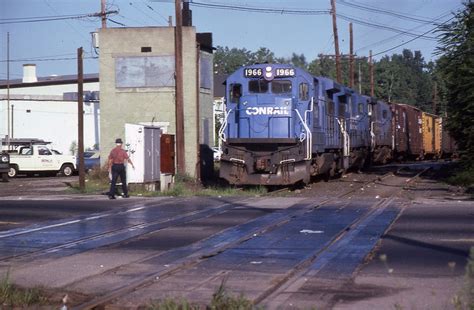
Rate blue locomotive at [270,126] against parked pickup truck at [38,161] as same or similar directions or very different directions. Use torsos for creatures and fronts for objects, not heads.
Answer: very different directions

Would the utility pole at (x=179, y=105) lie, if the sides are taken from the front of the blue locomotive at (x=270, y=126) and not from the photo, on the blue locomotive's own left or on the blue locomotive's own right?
on the blue locomotive's own right

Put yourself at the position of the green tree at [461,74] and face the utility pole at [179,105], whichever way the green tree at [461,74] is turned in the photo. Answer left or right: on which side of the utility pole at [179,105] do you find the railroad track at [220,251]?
left

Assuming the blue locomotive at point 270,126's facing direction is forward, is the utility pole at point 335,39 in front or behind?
behind

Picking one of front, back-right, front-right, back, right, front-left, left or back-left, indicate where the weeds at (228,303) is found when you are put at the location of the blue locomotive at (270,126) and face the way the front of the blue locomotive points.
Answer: front-left

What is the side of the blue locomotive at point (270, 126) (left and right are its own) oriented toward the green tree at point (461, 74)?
left

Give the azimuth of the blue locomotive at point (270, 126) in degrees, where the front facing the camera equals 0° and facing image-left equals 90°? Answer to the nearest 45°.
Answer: approximately 45°

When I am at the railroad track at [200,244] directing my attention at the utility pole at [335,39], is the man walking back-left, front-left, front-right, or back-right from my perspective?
front-left
